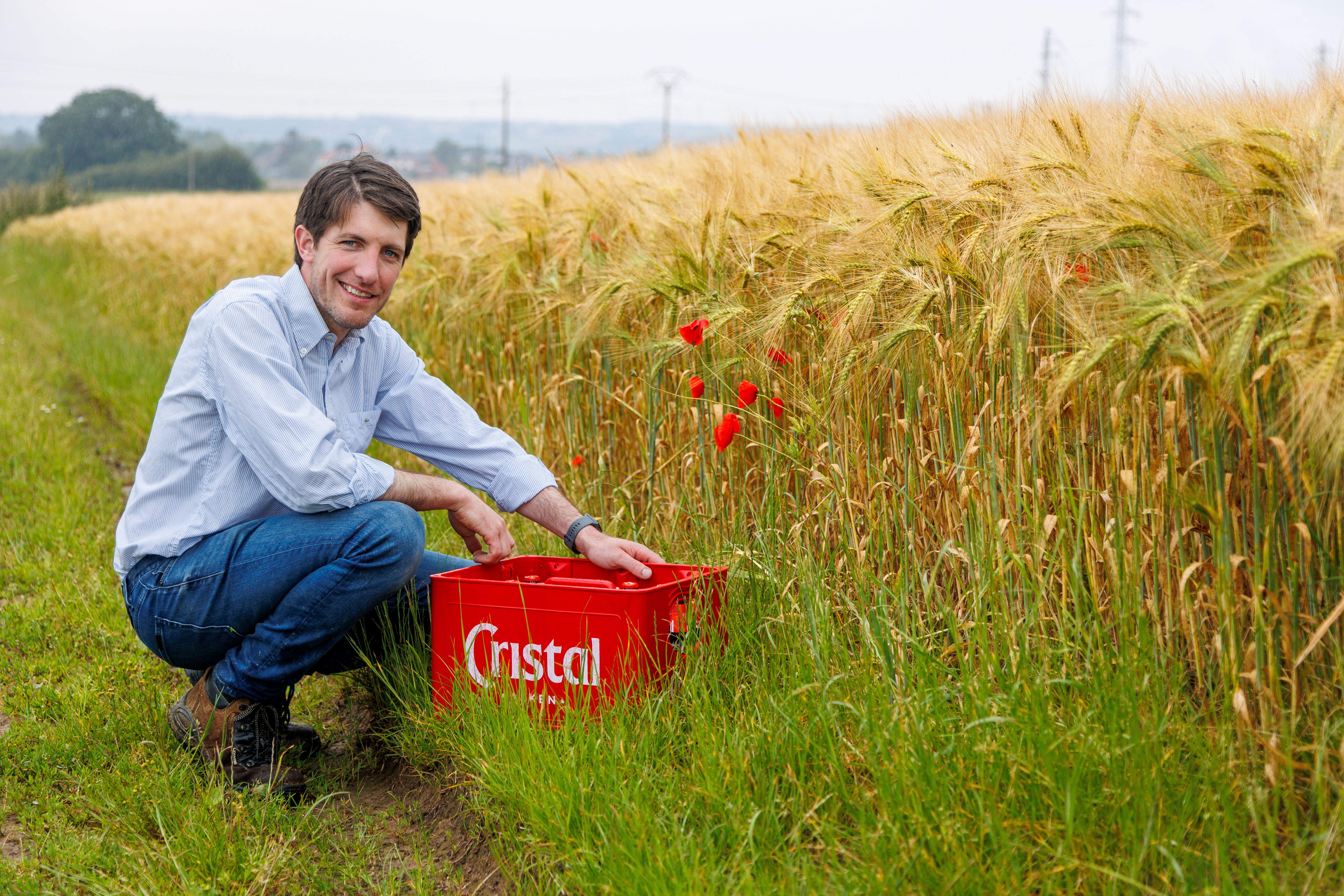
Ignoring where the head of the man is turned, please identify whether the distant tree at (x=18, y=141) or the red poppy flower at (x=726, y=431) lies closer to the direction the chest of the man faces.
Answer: the red poppy flower

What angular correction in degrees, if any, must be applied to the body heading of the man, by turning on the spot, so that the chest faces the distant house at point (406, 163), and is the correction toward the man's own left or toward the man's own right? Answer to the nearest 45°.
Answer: approximately 135° to the man's own left

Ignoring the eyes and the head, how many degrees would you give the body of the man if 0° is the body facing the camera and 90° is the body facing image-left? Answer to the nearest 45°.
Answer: approximately 315°

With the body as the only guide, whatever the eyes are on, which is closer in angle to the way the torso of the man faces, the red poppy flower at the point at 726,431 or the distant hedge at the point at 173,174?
the red poppy flower

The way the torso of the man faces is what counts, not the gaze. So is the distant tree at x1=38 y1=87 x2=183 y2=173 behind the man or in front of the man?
behind

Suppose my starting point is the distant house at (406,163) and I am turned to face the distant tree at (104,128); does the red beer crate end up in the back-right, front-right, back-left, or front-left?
front-left

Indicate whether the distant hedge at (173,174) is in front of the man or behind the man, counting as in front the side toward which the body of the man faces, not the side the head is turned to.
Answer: behind

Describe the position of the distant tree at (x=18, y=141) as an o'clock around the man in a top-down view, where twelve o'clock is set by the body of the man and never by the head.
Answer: The distant tree is roughly at 7 o'clock from the man.
